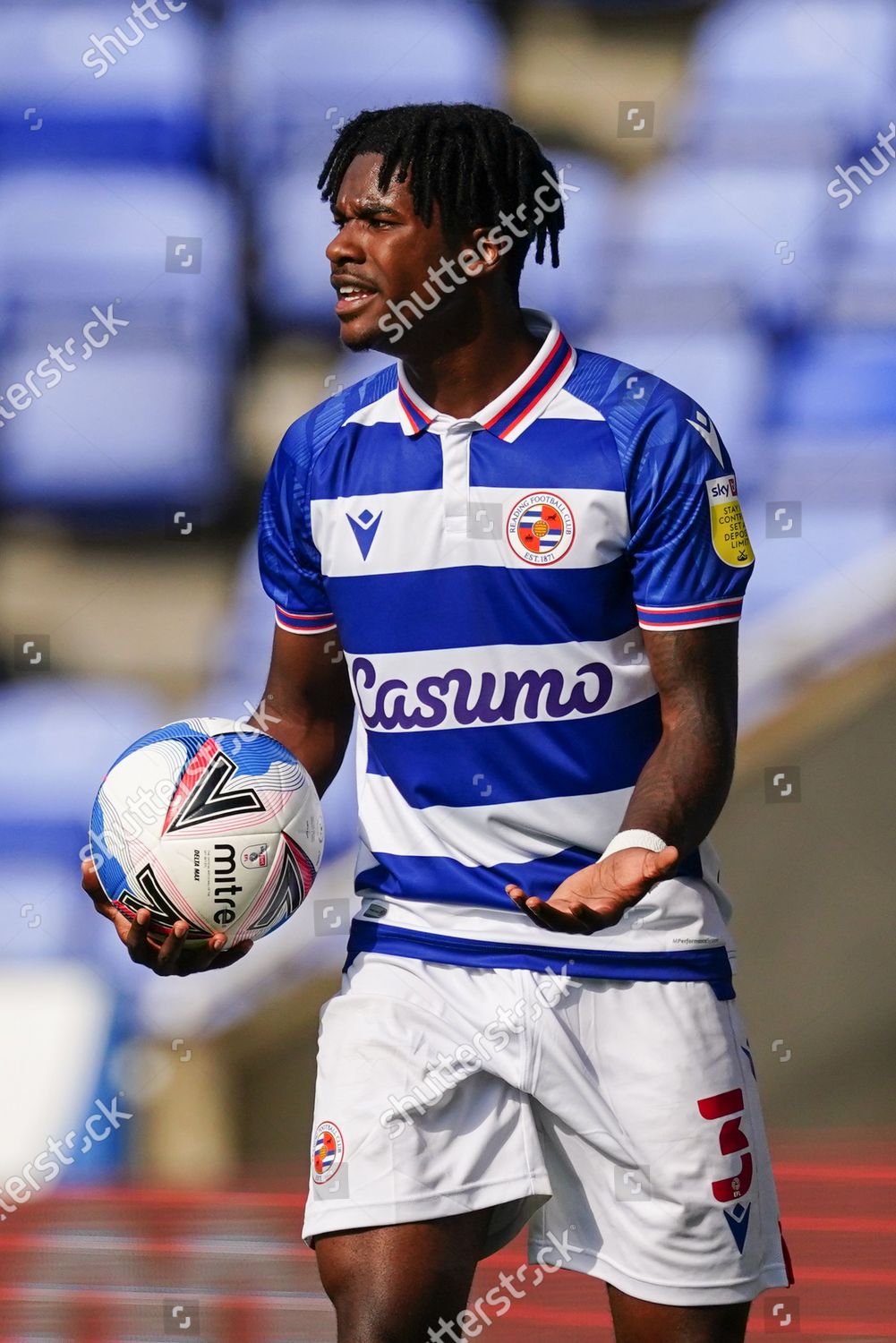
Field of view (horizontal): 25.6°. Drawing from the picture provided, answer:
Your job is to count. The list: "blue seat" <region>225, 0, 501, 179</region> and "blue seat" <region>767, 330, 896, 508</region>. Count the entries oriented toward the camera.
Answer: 2

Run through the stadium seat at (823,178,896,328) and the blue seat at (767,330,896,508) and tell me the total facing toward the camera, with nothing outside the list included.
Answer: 2

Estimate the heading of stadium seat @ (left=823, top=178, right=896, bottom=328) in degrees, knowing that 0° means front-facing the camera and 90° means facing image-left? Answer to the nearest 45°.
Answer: approximately 0°

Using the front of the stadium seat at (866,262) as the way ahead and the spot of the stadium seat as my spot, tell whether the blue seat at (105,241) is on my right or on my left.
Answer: on my right

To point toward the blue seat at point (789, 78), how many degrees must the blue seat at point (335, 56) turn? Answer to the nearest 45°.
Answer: approximately 90° to its left

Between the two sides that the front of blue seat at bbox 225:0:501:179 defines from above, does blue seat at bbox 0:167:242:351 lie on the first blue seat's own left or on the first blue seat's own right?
on the first blue seat's own right

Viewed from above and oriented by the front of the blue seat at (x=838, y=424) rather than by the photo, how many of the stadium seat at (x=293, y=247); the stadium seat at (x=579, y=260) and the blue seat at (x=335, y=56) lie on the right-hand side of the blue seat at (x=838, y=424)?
3

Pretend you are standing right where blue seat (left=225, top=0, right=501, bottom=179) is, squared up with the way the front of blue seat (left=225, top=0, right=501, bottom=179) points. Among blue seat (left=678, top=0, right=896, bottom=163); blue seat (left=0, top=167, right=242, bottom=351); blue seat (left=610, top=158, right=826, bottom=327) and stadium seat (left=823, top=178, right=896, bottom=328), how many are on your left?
3

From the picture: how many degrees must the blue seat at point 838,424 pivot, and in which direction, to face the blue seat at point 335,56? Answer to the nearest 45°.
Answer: approximately 90° to its right

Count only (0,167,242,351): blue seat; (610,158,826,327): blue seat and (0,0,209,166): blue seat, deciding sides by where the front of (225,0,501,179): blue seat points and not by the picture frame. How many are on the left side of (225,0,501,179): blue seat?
1
